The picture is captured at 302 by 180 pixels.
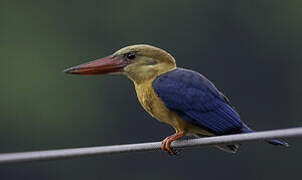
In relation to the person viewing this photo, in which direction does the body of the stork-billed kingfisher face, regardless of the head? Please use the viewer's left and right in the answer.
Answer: facing to the left of the viewer
